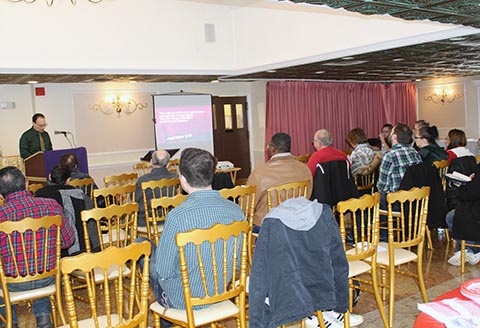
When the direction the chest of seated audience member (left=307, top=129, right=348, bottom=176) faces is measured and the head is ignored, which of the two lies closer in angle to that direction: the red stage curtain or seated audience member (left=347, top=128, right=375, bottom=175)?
the red stage curtain

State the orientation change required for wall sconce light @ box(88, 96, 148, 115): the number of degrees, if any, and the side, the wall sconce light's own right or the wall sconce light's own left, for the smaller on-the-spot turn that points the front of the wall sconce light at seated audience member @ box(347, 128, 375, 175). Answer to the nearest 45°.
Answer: approximately 45° to the wall sconce light's own left

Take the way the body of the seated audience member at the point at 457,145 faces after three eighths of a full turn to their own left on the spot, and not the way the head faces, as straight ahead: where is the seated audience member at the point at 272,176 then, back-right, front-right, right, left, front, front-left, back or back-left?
front-right

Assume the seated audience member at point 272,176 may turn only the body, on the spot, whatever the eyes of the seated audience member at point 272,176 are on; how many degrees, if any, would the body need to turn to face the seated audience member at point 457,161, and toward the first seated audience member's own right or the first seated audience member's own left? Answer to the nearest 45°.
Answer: approximately 90° to the first seated audience member's own right

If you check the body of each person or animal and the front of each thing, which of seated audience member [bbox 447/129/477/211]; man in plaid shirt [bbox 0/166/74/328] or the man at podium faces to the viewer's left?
the seated audience member

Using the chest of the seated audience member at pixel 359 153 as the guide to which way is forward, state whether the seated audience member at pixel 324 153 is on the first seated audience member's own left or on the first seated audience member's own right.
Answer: on the first seated audience member's own left

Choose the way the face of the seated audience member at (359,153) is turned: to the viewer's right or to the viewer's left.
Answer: to the viewer's left

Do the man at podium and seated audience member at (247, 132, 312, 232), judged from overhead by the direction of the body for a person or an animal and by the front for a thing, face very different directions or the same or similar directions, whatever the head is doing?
very different directions

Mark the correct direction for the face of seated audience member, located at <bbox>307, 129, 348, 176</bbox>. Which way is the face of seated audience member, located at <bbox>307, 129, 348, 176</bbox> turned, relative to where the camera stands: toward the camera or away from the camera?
away from the camera

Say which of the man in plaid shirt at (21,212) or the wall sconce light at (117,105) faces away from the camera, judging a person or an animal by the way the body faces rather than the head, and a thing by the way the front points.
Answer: the man in plaid shirt

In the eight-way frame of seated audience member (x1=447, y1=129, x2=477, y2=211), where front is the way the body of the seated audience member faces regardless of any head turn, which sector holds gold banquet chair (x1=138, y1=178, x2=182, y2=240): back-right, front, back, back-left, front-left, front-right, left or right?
front-left

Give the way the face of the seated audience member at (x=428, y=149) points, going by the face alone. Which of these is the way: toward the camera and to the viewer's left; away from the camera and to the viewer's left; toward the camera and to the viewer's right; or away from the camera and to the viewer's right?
away from the camera and to the viewer's left

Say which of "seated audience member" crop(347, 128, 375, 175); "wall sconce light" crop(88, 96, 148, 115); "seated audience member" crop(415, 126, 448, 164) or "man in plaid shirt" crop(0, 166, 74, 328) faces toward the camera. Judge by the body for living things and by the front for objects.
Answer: the wall sconce light

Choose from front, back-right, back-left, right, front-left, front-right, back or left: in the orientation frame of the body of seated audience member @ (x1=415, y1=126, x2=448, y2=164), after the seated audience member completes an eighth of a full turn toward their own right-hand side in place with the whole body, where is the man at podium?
left

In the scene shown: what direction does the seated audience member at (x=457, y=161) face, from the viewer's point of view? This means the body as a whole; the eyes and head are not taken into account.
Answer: to the viewer's left

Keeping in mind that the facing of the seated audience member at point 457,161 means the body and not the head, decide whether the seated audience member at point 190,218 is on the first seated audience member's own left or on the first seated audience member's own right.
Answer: on the first seated audience member's own left
